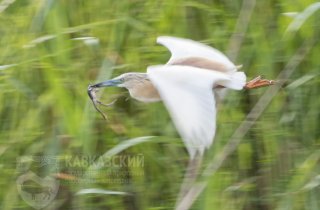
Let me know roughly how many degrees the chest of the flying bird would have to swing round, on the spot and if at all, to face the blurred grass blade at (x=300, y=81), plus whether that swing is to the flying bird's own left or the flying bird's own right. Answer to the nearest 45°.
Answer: approximately 135° to the flying bird's own right

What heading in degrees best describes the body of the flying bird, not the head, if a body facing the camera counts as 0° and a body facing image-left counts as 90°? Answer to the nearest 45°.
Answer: approximately 90°
